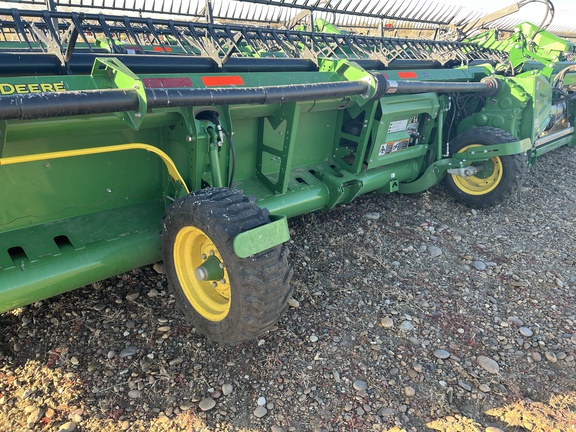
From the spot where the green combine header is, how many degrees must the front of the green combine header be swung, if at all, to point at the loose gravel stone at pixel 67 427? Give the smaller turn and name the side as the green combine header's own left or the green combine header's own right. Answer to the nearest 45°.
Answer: approximately 135° to the green combine header's own left

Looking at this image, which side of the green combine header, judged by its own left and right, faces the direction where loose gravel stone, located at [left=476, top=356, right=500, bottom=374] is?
back

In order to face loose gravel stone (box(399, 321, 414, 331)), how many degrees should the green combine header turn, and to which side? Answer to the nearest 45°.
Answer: approximately 135° to its right

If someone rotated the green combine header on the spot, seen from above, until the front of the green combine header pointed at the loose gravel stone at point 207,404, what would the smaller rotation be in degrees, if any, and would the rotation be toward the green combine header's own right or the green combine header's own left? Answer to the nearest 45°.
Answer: approximately 135° to the green combine header's own left

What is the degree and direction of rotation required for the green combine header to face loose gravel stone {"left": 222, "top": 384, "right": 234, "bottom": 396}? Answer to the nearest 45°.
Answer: approximately 135° to its left

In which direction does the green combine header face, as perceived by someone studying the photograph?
facing away from the viewer and to the left of the viewer

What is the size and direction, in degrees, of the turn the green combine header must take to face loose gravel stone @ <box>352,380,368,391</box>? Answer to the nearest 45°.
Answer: approximately 180°

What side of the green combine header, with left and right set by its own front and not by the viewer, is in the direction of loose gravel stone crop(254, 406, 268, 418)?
back

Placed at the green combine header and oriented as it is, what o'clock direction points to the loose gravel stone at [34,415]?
The loose gravel stone is roughly at 8 o'clock from the green combine header.

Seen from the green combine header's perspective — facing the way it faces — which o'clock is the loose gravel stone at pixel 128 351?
The loose gravel stone is roughly at 8 o'clock from the green combine header.

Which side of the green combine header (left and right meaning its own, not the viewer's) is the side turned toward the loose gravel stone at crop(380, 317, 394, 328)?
back
